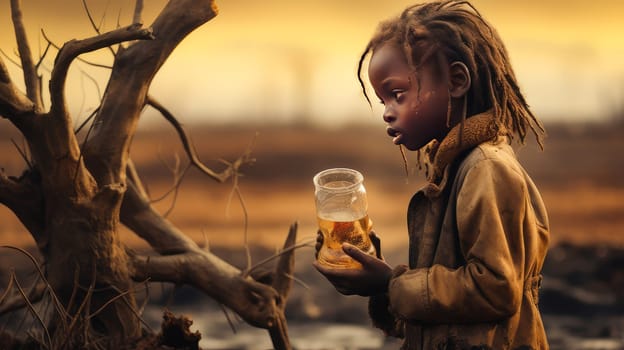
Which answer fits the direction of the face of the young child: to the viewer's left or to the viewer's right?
to the viewer's left

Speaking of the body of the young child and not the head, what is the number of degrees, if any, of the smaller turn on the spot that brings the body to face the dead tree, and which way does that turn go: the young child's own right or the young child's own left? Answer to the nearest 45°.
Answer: approximately 45° to the young child's own right

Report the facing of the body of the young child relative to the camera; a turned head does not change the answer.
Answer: to the viewer's left
